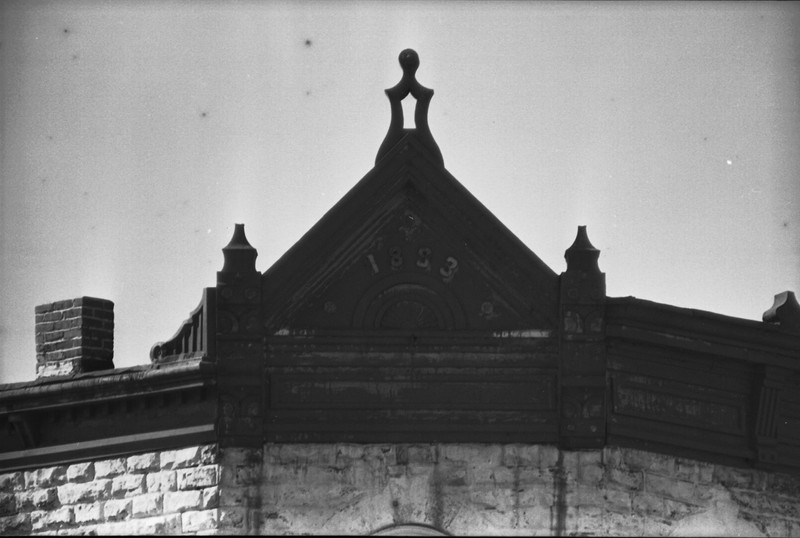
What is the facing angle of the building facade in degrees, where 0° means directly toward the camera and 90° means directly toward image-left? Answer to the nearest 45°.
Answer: approximately 0°
